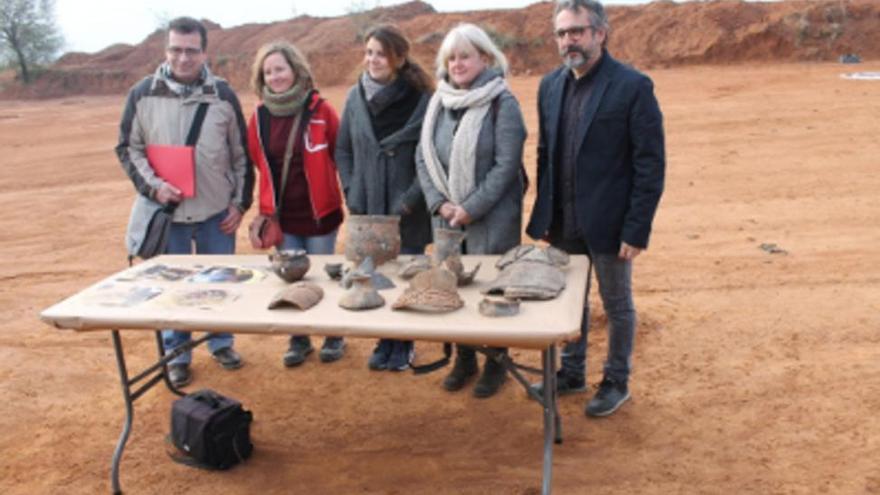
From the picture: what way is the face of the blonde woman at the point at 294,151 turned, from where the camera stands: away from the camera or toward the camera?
toward the camera

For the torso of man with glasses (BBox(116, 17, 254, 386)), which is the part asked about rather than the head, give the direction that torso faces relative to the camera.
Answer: toward the camera

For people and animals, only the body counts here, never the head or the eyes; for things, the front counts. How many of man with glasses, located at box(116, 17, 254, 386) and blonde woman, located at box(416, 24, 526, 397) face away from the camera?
0

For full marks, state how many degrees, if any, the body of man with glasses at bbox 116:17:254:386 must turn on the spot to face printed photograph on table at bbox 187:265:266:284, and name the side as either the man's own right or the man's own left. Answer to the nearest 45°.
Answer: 0° — they already face it

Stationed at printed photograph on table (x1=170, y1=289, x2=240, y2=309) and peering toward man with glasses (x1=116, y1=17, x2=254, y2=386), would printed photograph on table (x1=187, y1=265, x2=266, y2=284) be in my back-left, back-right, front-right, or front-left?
front-right

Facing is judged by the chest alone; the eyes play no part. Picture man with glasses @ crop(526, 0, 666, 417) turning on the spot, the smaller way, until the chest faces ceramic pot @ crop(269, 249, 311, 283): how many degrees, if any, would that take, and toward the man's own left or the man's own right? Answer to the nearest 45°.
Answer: approximately 45° to the man's own right

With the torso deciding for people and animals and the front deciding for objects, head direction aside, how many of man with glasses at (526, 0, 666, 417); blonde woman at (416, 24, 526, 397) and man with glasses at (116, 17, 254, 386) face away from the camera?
0

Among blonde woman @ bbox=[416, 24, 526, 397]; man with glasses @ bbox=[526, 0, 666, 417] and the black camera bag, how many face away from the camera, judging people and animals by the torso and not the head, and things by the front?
0

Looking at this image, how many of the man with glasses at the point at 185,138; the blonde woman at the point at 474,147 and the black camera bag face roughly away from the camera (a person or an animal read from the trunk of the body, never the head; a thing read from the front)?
0

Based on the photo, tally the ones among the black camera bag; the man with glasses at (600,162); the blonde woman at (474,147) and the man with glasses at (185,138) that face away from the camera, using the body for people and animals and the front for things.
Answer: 0
